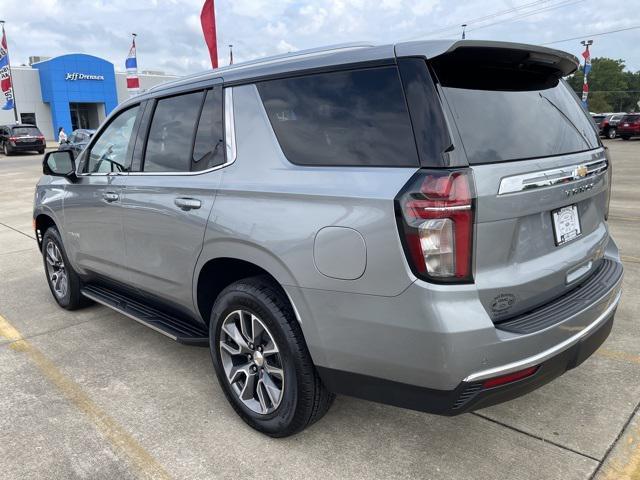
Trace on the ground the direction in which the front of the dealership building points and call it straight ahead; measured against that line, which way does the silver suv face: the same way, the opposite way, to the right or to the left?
the opposite way

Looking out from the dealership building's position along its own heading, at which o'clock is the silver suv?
The silver suv is roughly at 12 o'clock from the dealership building.

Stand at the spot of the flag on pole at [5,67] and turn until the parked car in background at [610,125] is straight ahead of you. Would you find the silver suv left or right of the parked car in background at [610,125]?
right

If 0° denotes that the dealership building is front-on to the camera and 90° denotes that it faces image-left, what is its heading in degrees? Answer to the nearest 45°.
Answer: approximately 0°

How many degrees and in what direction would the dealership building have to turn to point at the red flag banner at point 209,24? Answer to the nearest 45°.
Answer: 0° — it already faces it

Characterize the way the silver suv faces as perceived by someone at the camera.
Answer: facing away from the viewer and to the left of the viewer

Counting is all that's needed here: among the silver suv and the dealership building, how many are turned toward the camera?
1

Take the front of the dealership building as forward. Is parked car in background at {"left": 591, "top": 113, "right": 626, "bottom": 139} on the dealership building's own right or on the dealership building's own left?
on the dealership building's own left

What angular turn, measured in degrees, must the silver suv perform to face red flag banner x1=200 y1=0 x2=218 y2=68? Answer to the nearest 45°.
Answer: approximately 45° to its right

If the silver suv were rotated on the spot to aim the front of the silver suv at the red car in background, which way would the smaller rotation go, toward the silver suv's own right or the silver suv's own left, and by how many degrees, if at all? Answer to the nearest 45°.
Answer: approximately 90° to the silver suv's own right

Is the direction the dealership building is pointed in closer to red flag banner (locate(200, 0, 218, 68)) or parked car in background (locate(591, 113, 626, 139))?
the red flag banner
